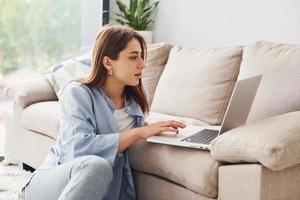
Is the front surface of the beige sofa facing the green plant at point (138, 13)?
no

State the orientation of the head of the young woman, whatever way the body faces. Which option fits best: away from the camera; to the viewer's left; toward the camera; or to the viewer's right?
to the viewer's right

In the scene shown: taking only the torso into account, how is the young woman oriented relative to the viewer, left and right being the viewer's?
facing the viewer and to the right of the viewer

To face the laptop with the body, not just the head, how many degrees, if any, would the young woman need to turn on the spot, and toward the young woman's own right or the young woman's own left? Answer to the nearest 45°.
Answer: approximately 45° to the young woman's own left

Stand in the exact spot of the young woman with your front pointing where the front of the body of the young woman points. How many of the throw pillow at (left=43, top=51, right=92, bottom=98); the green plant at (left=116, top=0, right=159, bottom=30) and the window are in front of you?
0

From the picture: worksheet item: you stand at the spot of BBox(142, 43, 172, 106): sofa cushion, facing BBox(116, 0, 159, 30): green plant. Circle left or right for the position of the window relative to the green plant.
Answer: left

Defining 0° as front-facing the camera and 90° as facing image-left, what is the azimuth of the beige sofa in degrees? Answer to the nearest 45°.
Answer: approximately 45°

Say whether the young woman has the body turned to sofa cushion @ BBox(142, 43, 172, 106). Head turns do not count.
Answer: no

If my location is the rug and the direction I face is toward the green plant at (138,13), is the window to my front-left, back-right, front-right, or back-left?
front-left

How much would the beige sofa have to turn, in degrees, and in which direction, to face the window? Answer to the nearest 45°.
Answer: approximately 90° to its right

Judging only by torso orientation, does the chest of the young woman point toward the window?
no

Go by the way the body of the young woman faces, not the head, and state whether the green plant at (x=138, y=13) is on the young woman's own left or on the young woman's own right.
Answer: on the young woman's own left

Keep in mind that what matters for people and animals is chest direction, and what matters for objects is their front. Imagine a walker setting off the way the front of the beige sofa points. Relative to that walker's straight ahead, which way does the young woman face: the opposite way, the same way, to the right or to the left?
to the left
